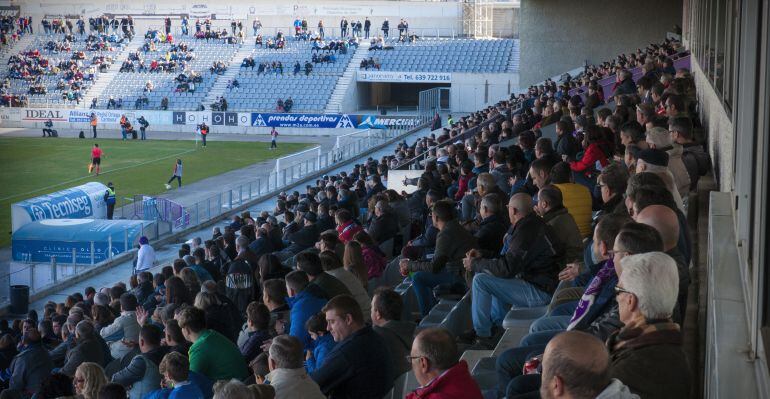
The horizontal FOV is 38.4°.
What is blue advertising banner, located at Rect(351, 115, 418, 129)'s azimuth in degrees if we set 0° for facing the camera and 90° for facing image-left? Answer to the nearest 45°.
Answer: approximately 0°

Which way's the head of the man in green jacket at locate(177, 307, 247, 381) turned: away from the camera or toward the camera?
away from the camera

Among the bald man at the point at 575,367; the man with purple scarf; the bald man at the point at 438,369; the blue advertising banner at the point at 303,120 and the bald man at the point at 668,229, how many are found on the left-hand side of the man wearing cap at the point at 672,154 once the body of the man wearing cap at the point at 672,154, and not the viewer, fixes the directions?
4

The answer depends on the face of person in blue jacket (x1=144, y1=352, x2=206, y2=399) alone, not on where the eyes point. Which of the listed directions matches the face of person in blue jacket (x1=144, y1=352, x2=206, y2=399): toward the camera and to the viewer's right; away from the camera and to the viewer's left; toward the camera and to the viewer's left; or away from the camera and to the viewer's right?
away from the camera and to the viewer's left

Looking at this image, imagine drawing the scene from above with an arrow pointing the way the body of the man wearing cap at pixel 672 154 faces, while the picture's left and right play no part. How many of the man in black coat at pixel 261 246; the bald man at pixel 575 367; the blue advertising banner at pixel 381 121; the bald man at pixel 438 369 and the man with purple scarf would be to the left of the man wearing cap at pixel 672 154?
3

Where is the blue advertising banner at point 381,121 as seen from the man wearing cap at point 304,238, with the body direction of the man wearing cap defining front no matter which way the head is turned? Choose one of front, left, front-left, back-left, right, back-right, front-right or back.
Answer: right

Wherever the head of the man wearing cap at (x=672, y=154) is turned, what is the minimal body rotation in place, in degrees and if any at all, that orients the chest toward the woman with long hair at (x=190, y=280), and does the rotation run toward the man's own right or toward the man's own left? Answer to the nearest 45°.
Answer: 0° — they already face them

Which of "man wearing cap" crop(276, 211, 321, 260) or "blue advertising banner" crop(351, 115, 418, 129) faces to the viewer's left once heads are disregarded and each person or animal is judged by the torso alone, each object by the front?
the man wearing cap

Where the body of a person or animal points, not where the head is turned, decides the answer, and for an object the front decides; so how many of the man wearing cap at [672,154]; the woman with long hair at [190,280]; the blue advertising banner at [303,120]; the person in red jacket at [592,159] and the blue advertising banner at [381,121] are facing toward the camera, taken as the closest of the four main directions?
2

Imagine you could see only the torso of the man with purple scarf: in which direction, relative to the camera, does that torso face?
to the viewer's left

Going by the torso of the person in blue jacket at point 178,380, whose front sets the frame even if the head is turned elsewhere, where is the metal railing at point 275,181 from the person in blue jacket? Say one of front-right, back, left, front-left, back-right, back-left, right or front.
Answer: front-right

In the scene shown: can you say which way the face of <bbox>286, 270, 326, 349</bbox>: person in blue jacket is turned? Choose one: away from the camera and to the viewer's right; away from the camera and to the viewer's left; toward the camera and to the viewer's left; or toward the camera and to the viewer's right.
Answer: away from the camera and to the viewer's left

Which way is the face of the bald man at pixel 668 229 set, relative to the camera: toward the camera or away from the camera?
away from the camera

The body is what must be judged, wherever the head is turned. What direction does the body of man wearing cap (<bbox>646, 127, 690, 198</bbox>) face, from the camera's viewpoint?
to the viewer's left

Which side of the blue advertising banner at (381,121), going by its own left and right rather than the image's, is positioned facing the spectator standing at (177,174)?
front

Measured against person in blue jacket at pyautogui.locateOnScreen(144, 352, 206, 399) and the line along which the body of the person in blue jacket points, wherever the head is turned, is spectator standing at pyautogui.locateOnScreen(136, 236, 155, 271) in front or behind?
in front

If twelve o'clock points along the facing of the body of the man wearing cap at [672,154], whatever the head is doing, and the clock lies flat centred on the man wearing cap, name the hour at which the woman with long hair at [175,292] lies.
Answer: The woman with long hair is roughly at 12 o'clock from the man wearing cap.
